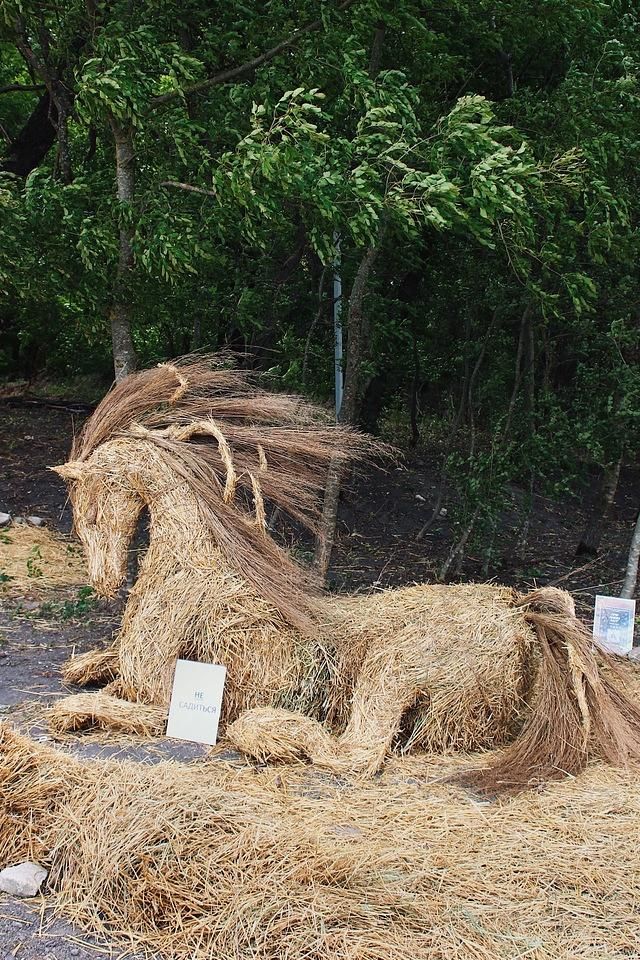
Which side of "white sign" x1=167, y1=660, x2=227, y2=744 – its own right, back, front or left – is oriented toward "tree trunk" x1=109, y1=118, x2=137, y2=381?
back

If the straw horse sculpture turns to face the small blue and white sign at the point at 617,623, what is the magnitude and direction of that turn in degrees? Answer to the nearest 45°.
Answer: approximately 135° to its right

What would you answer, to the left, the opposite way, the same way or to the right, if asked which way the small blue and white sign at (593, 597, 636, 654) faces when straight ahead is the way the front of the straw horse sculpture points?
to the left

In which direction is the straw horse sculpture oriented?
to the viewer's left

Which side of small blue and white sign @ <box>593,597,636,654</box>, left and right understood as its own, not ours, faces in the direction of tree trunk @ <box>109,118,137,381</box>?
right

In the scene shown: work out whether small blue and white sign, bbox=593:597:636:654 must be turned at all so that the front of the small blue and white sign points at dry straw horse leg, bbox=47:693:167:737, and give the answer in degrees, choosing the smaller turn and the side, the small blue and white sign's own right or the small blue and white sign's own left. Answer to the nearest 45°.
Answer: approximately 45° to the small blue and white sign's own right

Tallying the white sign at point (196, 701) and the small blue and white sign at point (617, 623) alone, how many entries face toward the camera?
2

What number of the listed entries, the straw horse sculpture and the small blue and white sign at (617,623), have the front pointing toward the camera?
1

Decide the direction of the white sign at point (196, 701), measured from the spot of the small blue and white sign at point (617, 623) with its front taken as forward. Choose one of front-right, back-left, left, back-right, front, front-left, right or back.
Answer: front-right

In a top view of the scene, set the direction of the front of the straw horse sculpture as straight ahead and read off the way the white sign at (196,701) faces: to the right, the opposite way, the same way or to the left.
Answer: to the left

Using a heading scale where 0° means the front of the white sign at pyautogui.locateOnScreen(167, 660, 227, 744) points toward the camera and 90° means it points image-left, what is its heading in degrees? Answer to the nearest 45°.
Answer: approximately 0°

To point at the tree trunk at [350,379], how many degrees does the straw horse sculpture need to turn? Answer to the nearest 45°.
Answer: approximately 90° to its right
